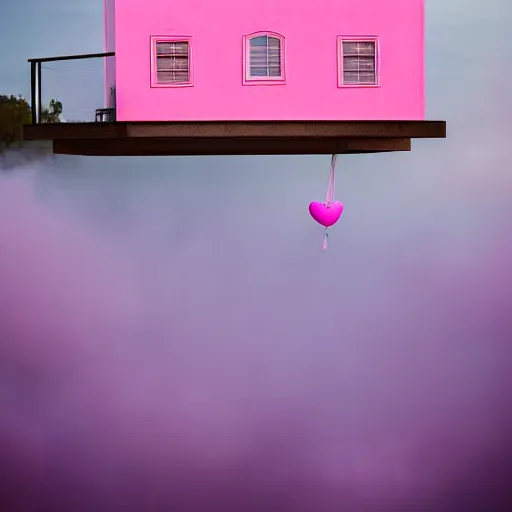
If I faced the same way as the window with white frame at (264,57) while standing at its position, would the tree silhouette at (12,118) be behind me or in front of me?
behind

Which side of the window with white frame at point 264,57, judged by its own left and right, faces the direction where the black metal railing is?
right

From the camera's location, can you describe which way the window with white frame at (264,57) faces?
facing the viewer
